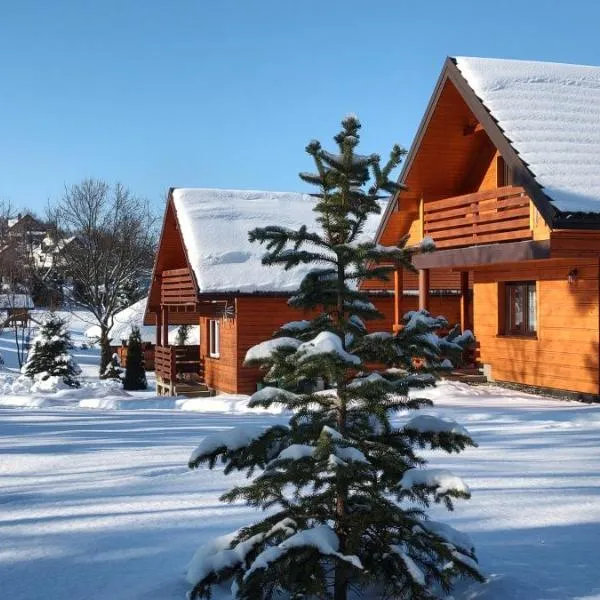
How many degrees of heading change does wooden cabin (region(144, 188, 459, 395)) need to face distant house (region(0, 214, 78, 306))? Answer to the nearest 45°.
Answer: approximately 90° to its right

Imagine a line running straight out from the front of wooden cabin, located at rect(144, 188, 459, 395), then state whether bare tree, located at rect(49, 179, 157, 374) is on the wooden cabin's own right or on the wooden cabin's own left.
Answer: on the wooden cabin's own right

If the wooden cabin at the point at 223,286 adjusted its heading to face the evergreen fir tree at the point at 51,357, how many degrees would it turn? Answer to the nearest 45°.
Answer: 0° — it already faces it

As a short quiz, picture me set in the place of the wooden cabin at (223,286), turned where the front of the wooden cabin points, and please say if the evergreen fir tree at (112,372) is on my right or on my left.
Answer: on my right

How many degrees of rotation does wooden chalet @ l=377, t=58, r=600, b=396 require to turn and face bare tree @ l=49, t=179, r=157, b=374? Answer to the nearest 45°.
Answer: approximately 90° to its right

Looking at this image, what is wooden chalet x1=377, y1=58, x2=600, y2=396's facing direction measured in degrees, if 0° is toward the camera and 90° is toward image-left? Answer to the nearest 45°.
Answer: approximately 45°

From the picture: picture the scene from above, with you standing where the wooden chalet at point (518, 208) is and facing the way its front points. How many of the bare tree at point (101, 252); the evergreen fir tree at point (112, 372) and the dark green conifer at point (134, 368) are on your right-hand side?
3

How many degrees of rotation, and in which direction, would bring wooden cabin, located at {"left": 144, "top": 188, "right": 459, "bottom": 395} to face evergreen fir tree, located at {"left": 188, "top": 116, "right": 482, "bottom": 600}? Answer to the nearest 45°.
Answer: approximately 45° to its left
